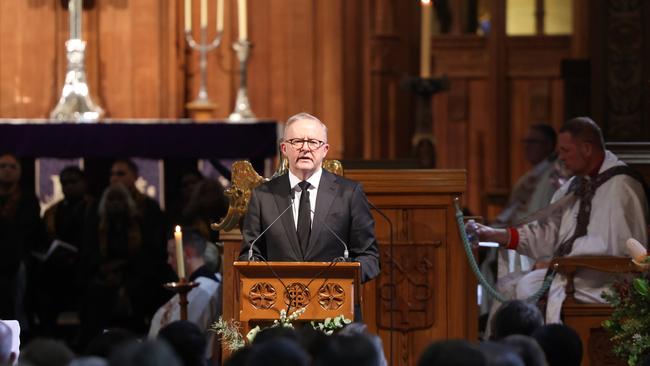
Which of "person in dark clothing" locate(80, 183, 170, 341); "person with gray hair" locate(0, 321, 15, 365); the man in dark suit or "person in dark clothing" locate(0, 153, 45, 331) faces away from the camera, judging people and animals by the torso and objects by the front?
the person with gray hair

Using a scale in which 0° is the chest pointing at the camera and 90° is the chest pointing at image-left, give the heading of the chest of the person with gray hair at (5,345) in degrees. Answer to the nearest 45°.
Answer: approximately 180°

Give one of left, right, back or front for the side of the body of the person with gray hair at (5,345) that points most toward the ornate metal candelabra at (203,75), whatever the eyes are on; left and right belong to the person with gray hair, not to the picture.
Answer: front

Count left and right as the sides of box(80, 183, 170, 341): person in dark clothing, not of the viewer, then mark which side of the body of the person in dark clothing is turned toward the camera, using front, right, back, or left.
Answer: front

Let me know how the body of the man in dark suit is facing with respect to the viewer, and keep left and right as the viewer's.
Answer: facing the viewer

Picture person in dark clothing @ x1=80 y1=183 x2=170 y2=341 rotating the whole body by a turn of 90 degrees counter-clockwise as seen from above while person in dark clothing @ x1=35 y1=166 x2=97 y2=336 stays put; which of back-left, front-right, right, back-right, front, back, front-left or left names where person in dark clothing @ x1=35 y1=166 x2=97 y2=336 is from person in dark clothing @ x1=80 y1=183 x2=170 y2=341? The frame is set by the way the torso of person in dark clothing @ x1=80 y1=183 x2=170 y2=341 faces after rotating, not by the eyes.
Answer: back-left

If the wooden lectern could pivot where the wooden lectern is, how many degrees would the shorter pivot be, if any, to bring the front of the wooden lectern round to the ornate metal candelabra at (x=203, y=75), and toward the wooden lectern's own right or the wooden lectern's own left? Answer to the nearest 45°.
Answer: approximately 180°

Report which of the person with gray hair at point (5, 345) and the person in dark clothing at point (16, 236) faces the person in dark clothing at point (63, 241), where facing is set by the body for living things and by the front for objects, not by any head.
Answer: the person with gray hair

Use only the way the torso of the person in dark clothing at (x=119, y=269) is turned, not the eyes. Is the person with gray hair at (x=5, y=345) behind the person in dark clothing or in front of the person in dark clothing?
in front

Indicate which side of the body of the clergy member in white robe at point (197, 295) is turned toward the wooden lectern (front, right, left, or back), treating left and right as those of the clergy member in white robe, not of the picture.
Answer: left

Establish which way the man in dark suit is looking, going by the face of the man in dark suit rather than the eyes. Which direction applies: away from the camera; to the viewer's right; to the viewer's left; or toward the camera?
toward the camera

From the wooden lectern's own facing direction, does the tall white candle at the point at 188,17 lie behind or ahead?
behind

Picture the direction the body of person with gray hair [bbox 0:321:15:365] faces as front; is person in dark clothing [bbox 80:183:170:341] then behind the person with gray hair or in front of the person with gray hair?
in front
